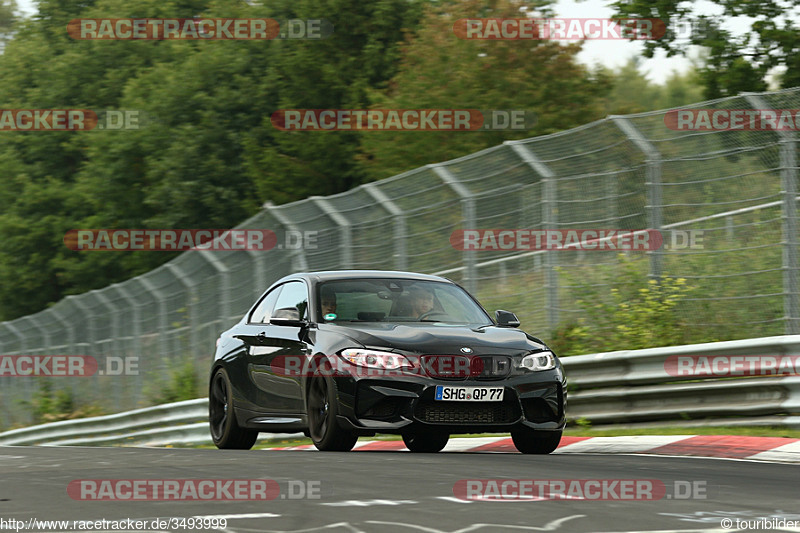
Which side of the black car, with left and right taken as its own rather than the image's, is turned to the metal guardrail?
left

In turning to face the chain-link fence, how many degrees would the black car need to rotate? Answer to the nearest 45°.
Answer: approximately 90° to its left

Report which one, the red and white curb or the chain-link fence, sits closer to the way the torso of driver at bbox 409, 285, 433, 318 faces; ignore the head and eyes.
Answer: the red and white curb

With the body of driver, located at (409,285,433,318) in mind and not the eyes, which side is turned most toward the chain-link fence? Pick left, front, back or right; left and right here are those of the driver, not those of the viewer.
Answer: left

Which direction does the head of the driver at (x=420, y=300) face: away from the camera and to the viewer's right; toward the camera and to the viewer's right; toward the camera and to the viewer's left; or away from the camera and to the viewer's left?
toward the camera and to the viewer's right

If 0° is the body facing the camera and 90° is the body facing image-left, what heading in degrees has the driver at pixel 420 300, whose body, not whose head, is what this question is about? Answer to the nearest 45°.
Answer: approximately 315°

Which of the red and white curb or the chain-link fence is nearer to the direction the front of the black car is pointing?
the red and white curb

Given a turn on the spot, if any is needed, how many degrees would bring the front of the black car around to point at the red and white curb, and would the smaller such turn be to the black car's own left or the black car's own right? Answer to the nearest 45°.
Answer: approximately 45° to the black car's own left

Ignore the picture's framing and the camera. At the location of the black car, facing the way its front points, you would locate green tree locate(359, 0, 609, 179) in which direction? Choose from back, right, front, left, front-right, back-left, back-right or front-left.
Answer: back-left

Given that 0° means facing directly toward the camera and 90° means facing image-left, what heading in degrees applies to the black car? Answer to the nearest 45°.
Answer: approximately 315°
